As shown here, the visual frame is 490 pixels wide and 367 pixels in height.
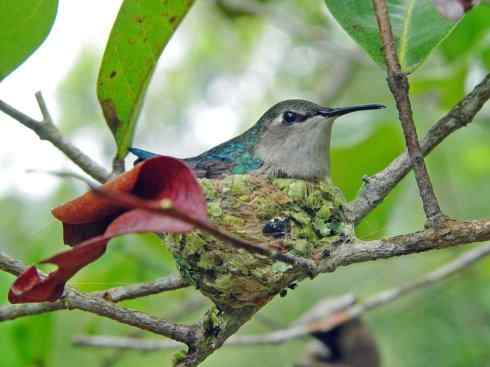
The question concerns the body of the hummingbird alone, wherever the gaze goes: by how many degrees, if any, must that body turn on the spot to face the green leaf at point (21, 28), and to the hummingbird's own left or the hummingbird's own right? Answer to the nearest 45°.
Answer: approximately 135° to the hummingbird's own right

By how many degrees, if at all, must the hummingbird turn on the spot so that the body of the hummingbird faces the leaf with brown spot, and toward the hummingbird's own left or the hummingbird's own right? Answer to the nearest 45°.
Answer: approximately 135° to the hummingbird's own right

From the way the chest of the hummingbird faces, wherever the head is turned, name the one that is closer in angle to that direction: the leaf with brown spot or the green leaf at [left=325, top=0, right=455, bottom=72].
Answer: the green leaf

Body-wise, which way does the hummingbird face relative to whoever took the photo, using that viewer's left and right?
facing to the right of the viewer
